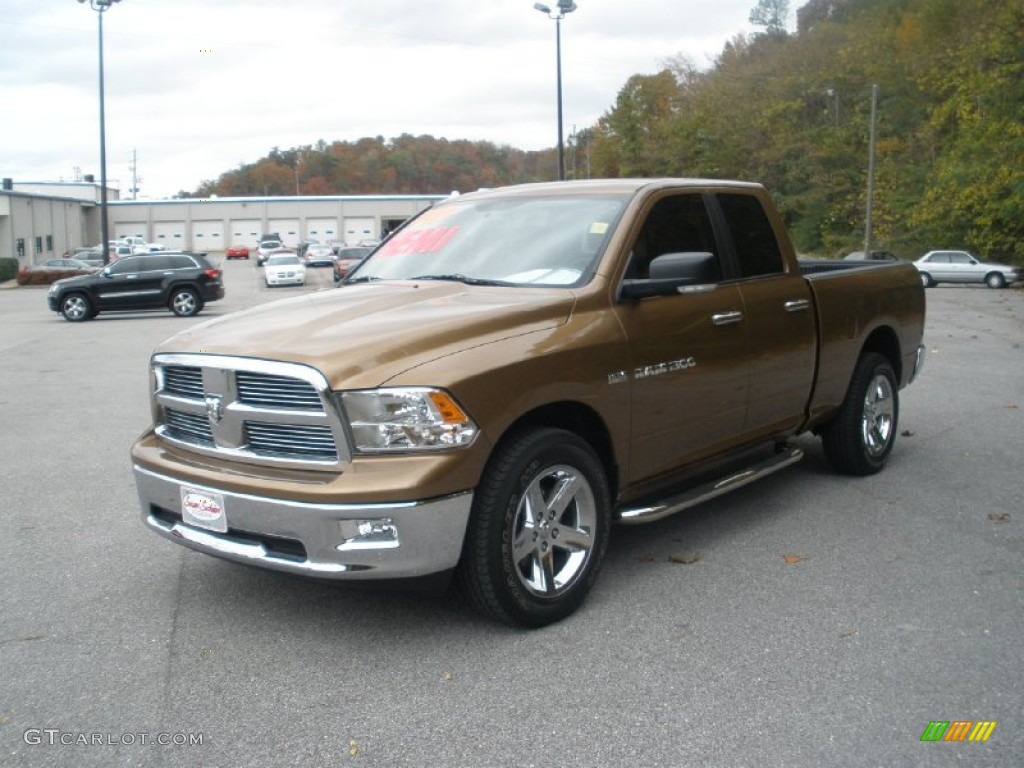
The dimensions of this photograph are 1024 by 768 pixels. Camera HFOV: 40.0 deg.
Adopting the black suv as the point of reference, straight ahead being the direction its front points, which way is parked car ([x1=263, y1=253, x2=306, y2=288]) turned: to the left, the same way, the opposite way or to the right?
to the left

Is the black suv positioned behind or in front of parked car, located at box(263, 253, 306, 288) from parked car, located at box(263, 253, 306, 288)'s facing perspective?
in front

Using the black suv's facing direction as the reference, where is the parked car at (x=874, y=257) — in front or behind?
behind

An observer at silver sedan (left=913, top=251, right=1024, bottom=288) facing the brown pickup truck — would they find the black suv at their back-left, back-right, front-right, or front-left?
front-right

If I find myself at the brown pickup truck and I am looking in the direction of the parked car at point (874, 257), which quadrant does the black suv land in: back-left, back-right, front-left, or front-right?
front-left

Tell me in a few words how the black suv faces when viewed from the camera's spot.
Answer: facing to the left of the viewer

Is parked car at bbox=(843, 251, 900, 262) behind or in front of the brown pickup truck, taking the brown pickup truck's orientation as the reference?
behind

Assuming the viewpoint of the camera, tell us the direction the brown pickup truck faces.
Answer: facing the viewer and to the left of the viewer

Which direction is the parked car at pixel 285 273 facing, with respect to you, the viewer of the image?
facing the viewer

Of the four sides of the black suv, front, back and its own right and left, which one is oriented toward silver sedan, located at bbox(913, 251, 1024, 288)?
back

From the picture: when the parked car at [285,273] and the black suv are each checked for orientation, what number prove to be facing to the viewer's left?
1
